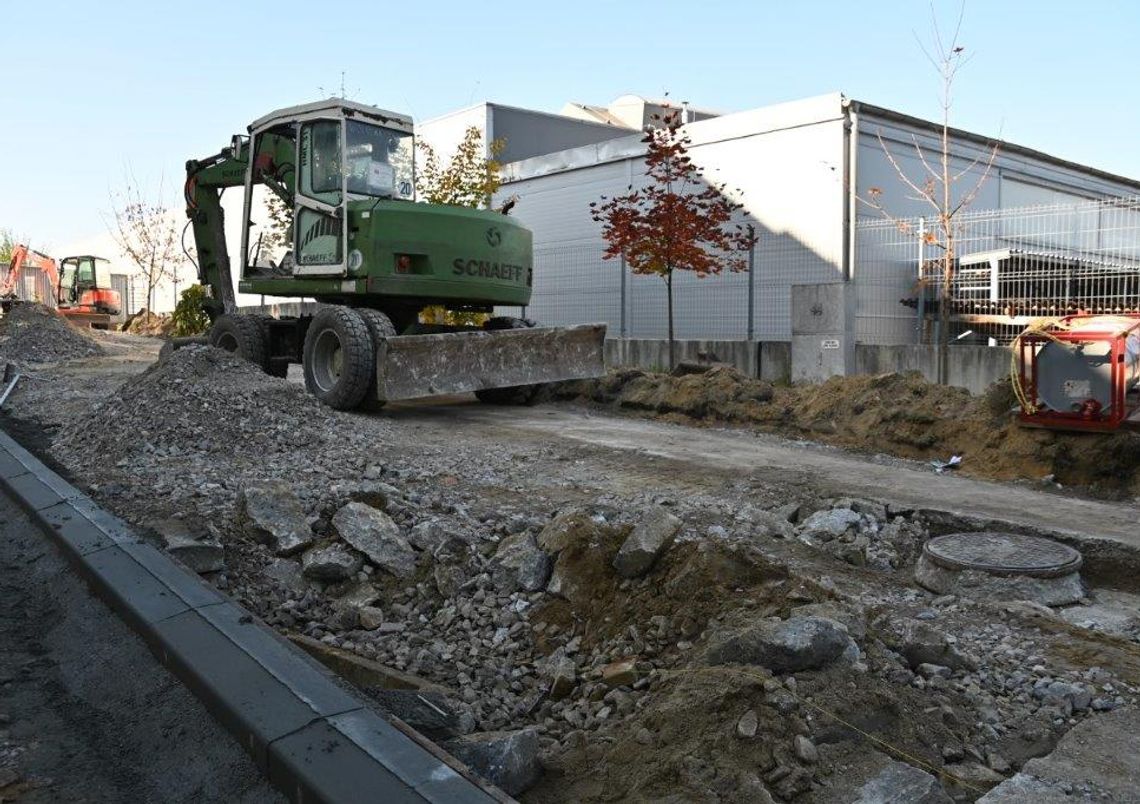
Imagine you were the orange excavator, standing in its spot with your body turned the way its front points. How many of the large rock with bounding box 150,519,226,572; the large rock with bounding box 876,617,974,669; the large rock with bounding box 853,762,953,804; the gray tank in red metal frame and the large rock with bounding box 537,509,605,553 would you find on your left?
5

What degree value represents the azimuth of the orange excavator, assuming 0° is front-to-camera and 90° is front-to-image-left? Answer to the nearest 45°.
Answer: approximately 90°

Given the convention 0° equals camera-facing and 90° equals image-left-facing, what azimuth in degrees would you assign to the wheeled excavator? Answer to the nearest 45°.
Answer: approximately 135°

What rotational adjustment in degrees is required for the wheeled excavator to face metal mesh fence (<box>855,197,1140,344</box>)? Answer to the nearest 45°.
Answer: approximately 135° to its right

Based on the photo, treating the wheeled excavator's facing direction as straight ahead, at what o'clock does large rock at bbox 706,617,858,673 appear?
The large rock is roughly at 7 o'clock from the wheeled excavator.

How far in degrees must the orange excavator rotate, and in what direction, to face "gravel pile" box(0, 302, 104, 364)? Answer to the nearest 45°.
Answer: approximately 90° to its left

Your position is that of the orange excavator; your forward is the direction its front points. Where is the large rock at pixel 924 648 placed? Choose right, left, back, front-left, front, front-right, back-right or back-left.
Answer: left

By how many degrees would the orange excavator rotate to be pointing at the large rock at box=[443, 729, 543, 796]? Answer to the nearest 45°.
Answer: approximately 90° to its left

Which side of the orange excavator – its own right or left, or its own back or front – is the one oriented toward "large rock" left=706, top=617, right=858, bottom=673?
left

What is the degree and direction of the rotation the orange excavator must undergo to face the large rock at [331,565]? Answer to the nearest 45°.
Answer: approximately 90° to its left

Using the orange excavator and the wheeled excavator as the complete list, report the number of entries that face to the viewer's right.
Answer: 0
